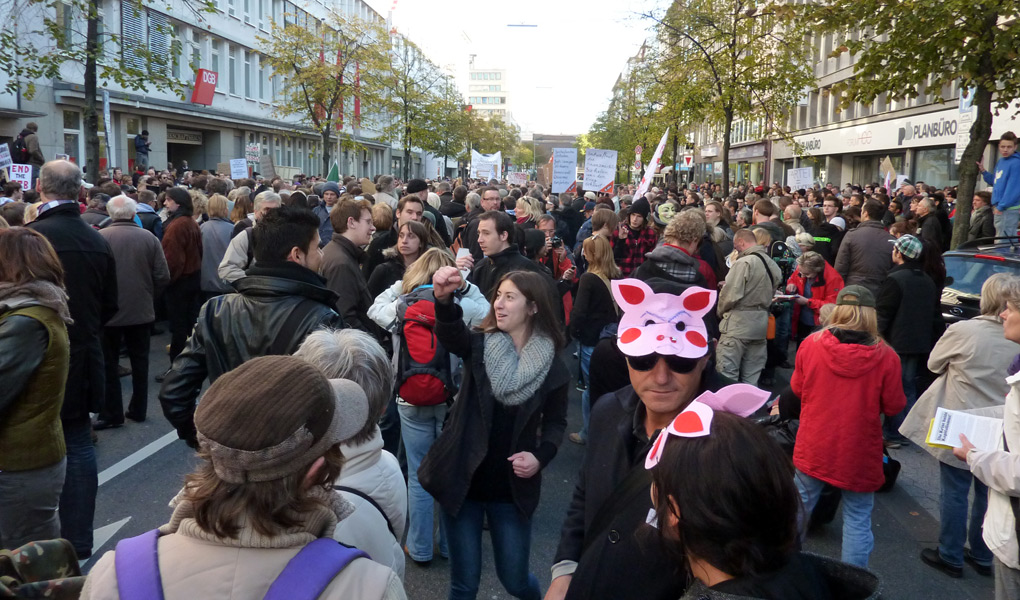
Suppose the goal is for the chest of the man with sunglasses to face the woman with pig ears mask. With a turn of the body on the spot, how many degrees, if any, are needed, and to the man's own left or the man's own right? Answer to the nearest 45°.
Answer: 0° — they already face them

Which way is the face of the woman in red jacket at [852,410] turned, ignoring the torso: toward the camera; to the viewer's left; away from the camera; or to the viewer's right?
away from the camera

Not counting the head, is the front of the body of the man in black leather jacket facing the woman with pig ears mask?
no

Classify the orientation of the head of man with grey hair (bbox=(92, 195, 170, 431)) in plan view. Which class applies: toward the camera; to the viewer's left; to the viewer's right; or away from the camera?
away from the camera

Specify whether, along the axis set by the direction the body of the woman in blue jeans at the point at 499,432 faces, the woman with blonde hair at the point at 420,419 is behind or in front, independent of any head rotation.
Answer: behind

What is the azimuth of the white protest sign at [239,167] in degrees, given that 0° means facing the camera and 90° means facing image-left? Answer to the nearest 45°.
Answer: approximately 0°

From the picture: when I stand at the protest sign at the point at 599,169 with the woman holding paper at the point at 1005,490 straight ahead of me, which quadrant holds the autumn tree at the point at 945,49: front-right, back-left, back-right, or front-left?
front-left

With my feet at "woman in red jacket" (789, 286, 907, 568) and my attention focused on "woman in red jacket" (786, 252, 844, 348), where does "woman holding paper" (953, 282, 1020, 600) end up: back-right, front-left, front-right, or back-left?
back-right

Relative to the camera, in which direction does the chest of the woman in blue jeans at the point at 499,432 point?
toward the camera

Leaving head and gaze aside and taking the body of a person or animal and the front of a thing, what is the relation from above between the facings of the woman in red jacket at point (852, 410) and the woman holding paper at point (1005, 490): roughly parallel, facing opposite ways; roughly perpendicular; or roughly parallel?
roughly perpendicular

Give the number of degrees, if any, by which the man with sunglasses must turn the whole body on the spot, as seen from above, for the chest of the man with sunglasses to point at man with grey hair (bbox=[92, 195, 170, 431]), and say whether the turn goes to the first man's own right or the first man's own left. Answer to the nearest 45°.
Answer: approximately 135° to the first man's own right

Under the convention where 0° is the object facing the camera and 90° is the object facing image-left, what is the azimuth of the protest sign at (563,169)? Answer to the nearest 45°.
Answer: approximately 0°

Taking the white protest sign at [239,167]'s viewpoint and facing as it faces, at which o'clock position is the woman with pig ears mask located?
The woman with pig ears mask is roughly at 12 o'clock from the white protest sign.

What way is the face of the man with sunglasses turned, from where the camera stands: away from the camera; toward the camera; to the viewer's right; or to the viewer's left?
toward the camera

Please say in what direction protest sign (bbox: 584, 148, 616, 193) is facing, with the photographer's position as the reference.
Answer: facing the viewer

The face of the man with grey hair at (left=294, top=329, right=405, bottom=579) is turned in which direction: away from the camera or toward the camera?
away from the camera

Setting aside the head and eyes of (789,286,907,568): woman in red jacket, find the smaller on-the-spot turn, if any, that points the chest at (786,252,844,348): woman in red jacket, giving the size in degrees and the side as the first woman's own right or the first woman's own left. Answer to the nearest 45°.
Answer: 0° — they already face them
